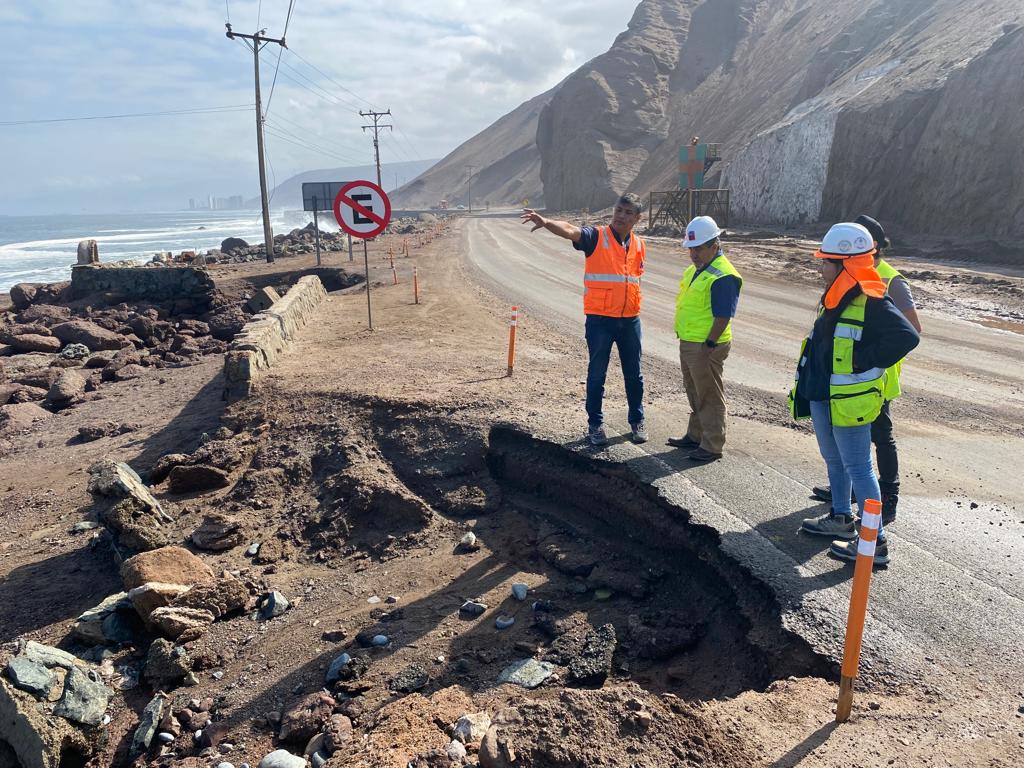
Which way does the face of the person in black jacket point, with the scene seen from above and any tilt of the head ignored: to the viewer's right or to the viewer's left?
to the viewer's left

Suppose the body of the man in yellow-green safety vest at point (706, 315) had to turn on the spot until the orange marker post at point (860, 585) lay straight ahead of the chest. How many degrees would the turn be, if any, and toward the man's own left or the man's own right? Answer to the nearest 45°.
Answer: approximately 45° to the man's own left

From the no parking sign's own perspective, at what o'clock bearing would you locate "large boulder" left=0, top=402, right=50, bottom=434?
The large boulder is roughly at 3 o'clock from the no parking sign.

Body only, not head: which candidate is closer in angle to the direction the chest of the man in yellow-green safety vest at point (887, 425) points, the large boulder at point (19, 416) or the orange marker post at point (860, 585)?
the large boulder

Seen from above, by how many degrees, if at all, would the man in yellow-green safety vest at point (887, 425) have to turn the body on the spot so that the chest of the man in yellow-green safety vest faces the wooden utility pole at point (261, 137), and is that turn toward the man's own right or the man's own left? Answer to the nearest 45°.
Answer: approximately 45° to the man's own right

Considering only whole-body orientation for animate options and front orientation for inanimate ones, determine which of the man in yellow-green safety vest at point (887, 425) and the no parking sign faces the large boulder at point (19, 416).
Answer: the man in yellow-green safety vest

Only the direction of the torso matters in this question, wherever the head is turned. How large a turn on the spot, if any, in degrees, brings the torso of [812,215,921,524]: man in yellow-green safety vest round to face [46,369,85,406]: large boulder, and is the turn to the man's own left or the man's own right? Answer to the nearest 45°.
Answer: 0° — they already face it

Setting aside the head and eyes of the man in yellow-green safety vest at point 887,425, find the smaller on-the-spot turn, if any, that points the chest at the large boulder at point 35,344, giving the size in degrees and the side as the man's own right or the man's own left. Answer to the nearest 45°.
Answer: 0° — they already face it

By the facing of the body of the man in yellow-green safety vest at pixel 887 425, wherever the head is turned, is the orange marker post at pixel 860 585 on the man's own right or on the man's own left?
on the man's own left

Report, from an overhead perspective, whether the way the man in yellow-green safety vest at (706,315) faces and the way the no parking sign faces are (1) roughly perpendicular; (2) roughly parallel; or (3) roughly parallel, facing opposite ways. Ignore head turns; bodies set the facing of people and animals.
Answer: roughly perpendicular

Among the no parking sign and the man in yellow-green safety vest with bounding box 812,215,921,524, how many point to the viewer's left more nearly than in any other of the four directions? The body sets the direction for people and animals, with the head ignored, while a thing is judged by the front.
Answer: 1

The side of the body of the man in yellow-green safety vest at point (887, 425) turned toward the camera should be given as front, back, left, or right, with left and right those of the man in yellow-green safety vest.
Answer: left
